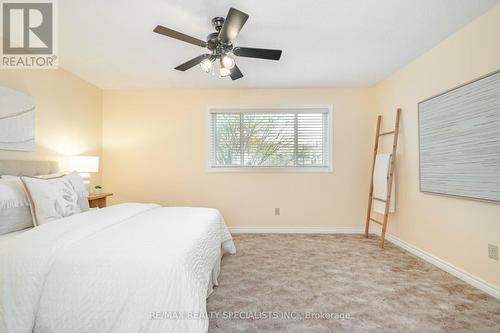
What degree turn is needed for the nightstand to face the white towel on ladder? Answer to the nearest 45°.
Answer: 0° — it already faces it

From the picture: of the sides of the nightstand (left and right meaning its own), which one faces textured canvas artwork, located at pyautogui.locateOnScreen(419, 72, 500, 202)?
front

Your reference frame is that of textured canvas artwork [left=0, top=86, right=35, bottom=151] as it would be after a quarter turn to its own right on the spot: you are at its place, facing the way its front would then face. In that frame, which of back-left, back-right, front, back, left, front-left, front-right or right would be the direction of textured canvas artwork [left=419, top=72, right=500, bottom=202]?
left

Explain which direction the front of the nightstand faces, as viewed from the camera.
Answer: facing the viewer and to the right of the viewer

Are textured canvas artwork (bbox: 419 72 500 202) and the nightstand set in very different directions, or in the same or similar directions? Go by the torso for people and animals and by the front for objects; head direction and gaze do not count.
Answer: very different directions

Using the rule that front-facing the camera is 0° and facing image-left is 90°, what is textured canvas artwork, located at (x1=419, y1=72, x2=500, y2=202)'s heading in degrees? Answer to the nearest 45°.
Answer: approximately 45°

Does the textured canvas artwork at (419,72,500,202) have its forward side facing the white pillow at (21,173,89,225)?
yes

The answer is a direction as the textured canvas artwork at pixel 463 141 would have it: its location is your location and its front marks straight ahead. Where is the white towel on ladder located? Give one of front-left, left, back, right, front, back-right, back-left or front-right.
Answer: right

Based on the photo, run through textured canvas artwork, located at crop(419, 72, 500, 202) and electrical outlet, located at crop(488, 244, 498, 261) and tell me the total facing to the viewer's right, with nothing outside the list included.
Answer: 0

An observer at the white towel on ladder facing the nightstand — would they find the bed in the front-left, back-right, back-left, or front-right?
front-left

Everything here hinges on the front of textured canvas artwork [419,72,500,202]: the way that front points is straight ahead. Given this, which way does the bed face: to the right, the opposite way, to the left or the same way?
the opposite way

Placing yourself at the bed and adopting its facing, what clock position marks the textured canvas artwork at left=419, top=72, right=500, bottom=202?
The textured canvas artwork is roughly at 11 o'clock from the bed.

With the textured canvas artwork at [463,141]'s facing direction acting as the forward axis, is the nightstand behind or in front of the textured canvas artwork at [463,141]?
in front

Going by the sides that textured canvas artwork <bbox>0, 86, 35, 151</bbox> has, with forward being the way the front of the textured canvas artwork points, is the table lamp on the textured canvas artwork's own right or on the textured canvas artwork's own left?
on the textured canvas artwork's own left

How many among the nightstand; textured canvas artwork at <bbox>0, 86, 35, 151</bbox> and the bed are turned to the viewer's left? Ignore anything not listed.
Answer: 0
